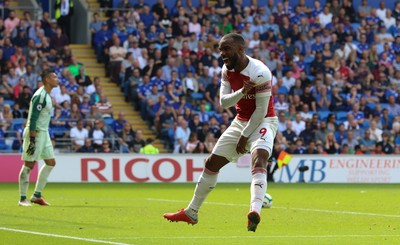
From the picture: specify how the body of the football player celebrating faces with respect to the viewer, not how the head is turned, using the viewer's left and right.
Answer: facing the viewer and to the left of the viewer

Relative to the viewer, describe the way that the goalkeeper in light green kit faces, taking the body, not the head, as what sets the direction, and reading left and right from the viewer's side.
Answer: facing to the right of the viewer

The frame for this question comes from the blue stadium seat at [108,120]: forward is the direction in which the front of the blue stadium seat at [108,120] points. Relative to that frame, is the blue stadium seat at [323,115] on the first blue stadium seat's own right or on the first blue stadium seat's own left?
on the first blue stadium seat's own left

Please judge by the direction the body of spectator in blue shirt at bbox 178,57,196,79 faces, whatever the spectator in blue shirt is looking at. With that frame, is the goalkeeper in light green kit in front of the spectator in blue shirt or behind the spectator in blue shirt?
in front

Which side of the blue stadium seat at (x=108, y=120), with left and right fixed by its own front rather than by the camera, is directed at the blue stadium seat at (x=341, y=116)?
left

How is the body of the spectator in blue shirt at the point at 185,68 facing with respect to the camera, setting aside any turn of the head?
toward the camera

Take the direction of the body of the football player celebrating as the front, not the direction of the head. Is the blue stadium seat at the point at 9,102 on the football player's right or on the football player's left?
on the football player's right

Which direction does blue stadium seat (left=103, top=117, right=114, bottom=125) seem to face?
toward the camera

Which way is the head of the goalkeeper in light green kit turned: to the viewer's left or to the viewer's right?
to the viewer's right
